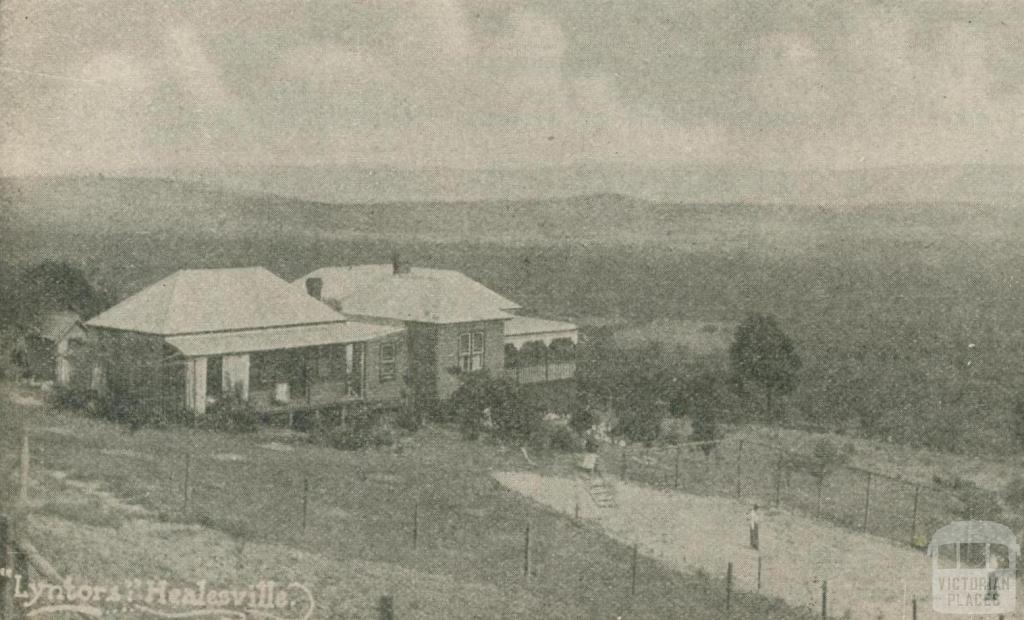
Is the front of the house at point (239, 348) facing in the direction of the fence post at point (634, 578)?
yes

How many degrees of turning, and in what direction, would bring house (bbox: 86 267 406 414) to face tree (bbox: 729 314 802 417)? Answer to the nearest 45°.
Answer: approximately 45° to its left

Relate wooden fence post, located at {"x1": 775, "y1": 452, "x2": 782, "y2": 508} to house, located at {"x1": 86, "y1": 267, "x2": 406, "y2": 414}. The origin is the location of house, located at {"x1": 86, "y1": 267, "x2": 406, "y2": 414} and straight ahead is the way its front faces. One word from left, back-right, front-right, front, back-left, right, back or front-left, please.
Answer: front-left

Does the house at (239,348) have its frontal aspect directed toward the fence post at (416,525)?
yes

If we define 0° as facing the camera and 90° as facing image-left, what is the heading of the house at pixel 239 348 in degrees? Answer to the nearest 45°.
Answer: approximately 315°

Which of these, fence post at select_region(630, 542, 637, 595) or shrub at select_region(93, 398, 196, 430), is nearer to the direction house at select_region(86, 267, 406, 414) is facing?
the fence post

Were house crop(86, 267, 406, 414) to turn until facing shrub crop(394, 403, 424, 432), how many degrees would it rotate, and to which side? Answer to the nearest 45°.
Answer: approximately 45° to its left

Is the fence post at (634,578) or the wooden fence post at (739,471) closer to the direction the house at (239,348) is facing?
the fence post

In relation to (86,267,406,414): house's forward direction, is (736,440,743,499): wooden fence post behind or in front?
in front

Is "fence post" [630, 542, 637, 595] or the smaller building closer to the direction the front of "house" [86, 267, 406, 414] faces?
the fence post

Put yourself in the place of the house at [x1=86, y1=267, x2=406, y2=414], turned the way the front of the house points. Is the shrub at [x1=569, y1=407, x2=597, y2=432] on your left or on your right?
on your left

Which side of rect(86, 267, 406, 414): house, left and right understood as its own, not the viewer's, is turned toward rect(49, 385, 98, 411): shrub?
right

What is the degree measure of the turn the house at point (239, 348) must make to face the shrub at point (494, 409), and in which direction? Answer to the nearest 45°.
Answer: approximately 45° to its left

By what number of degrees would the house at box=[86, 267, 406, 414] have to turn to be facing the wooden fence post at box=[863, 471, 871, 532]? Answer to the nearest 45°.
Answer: approximately 45° to its left
